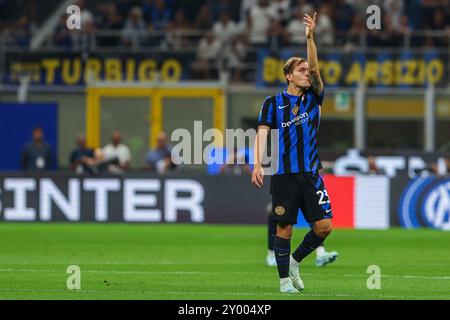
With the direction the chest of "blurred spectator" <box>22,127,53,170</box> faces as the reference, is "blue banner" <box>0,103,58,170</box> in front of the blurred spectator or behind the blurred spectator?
behind

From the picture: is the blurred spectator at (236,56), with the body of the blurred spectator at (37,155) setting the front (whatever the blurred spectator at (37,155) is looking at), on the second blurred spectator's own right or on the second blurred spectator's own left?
on the second blurred spectator's own left

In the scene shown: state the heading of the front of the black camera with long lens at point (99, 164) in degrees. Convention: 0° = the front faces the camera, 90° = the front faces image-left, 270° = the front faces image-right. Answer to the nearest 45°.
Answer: approximately 0°

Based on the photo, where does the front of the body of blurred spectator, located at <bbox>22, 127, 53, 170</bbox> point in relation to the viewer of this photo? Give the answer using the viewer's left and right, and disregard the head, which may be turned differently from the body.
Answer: facing the viewer

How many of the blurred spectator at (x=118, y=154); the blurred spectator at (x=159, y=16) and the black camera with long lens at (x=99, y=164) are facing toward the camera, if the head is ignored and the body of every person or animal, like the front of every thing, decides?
3

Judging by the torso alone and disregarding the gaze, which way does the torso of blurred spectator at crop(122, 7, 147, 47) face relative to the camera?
toward the camera

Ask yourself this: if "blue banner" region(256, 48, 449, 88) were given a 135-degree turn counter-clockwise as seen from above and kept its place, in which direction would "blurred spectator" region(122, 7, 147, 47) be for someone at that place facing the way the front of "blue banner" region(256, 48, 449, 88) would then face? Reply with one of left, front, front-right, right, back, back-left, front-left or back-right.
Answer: back-left

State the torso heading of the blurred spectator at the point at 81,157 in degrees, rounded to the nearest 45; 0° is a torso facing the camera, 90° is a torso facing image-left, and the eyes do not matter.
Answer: approximately 315°

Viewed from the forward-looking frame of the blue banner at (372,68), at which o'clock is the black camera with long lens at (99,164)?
The black camera with long lens is roughly at 2 o'clock from the blue banner.

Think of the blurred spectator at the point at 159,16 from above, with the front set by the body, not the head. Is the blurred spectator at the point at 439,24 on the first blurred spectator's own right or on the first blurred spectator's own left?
on the first blurred spectator's own left

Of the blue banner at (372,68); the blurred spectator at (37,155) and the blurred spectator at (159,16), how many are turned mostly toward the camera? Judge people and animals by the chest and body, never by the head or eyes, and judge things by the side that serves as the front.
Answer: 3
